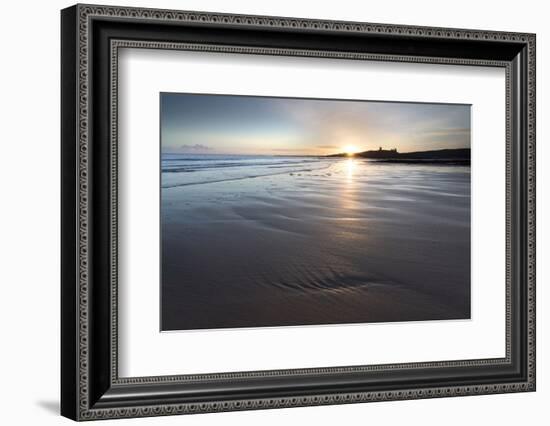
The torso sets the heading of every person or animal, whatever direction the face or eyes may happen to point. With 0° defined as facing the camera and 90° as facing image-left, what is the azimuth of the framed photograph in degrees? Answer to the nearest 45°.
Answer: approximately 315°
